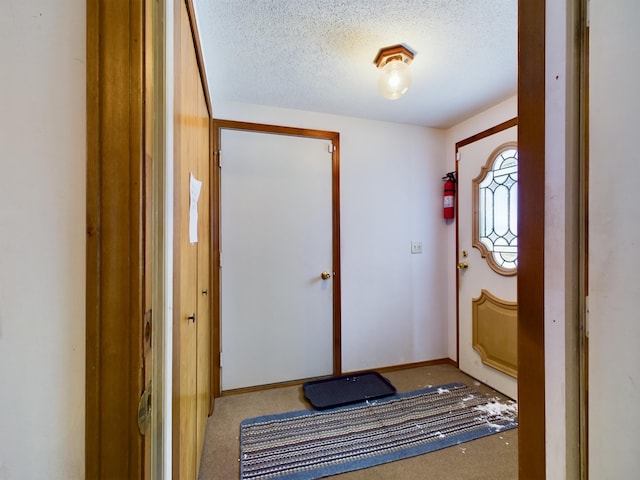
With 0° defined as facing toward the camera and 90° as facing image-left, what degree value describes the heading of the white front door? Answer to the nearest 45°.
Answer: approximately 45°

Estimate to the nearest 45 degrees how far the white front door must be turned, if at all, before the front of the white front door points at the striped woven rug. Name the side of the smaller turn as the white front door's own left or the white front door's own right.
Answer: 0° — it already faces it

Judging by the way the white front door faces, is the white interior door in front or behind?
in front

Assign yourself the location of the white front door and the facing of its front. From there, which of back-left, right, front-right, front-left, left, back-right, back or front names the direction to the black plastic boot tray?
front
